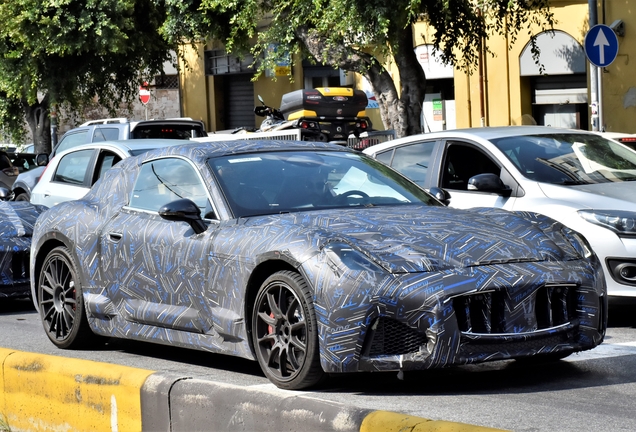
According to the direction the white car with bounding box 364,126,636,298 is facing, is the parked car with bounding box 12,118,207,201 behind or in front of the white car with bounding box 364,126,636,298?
behind

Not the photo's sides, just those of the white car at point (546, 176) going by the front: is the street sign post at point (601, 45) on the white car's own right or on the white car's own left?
on the white car's own left

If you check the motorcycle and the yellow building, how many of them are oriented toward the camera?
1

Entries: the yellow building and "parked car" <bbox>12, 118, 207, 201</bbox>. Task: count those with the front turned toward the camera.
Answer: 1

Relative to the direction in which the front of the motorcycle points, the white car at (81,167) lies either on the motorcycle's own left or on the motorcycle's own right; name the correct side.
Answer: on the motorcycle's own left

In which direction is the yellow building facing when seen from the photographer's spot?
facing the viewer

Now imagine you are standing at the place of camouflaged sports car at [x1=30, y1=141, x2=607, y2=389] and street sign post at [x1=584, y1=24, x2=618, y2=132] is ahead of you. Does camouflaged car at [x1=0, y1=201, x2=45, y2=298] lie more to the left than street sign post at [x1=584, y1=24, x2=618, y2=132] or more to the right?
left

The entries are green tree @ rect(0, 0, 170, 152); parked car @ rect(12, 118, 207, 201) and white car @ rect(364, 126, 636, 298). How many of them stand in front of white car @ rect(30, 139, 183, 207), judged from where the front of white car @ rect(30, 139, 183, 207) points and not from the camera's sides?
1

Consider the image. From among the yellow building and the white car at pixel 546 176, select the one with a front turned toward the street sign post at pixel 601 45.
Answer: the yellow building

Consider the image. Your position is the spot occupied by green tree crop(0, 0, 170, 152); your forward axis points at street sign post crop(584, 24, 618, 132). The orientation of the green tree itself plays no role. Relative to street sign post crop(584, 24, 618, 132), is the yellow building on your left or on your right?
left

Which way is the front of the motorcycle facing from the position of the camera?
facing away from the viewer and to the left of the viewer

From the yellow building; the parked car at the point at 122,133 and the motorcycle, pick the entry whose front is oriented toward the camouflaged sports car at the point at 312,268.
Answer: the yellow building

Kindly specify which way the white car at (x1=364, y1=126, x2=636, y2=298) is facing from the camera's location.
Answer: facing the viewer and to the right of the viewer

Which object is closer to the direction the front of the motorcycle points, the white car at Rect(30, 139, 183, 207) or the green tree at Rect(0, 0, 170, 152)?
the green tree

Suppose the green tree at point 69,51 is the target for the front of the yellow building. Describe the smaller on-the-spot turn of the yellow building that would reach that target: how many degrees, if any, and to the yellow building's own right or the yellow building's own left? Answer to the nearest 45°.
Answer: approximately 90° to the yellow building's own right

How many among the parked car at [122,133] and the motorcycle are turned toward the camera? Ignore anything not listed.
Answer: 0
